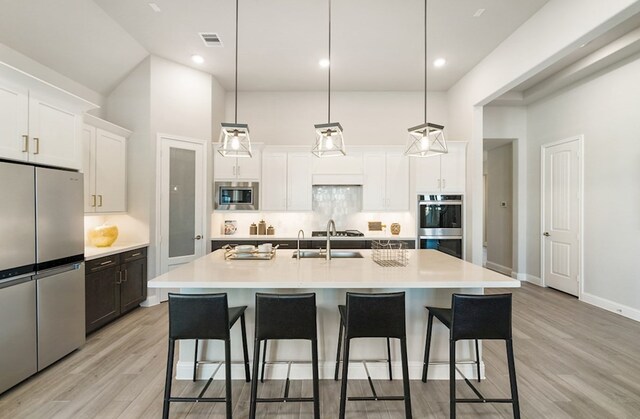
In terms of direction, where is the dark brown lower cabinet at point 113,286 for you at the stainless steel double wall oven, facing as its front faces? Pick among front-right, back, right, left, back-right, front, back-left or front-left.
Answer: front-right

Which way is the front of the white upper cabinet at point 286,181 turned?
toward the camera

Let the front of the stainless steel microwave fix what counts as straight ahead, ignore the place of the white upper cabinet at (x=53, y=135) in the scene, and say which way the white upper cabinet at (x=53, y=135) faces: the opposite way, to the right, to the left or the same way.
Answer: to the left

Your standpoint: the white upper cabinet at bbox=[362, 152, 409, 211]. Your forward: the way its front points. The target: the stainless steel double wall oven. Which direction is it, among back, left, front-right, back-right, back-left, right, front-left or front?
left

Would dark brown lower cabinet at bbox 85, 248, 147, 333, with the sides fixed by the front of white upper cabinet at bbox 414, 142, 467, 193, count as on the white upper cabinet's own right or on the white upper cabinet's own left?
on the white upper cabinet's own right

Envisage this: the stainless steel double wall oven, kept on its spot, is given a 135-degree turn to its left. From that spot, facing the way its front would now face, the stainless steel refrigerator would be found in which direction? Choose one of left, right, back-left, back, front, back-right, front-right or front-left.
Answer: back

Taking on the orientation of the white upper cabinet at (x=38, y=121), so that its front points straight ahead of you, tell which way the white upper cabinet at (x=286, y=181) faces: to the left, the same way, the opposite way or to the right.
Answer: to the right

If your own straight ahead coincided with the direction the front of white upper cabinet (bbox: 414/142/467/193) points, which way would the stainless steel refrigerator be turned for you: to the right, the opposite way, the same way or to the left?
to the left

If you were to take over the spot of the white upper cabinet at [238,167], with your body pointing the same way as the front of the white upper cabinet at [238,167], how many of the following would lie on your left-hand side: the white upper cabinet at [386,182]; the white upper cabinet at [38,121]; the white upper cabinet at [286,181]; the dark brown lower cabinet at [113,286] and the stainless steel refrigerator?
2

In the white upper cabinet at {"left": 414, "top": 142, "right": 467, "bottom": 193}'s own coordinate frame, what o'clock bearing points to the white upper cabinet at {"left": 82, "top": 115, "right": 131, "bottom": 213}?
the white upper cabinet at {"left": 82, "top": 115, "right": 131, "bottom": 213} is roughly at 2 o'clock from the white upper cabinet at {"left": 414, "top": 142, "right": 467, "bottom": 193}.

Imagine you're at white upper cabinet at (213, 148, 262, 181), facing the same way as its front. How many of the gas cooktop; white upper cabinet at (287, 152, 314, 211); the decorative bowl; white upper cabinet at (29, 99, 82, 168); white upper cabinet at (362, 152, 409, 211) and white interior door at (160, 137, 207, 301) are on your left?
3

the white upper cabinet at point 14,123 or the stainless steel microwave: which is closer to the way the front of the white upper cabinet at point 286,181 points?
the white upper cabinet

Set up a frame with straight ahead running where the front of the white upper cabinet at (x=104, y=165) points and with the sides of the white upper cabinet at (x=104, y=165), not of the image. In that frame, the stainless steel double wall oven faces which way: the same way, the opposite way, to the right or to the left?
to the right

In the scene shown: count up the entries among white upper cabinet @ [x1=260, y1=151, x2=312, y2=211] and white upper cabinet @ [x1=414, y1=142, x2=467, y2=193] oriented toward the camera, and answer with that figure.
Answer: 2

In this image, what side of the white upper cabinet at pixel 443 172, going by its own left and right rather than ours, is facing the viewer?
front

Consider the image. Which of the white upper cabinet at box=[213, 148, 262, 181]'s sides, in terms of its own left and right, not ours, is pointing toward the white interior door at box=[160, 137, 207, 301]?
right

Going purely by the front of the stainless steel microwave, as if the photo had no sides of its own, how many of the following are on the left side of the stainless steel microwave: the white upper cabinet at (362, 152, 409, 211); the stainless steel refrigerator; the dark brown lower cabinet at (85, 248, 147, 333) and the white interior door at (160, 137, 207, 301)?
1
